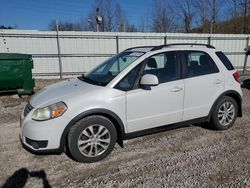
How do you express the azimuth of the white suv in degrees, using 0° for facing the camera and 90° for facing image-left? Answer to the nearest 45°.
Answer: approximately 45°

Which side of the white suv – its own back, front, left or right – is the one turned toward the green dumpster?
right

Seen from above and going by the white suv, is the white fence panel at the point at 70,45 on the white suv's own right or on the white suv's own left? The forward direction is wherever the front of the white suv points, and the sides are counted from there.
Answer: on the white suv's own right
